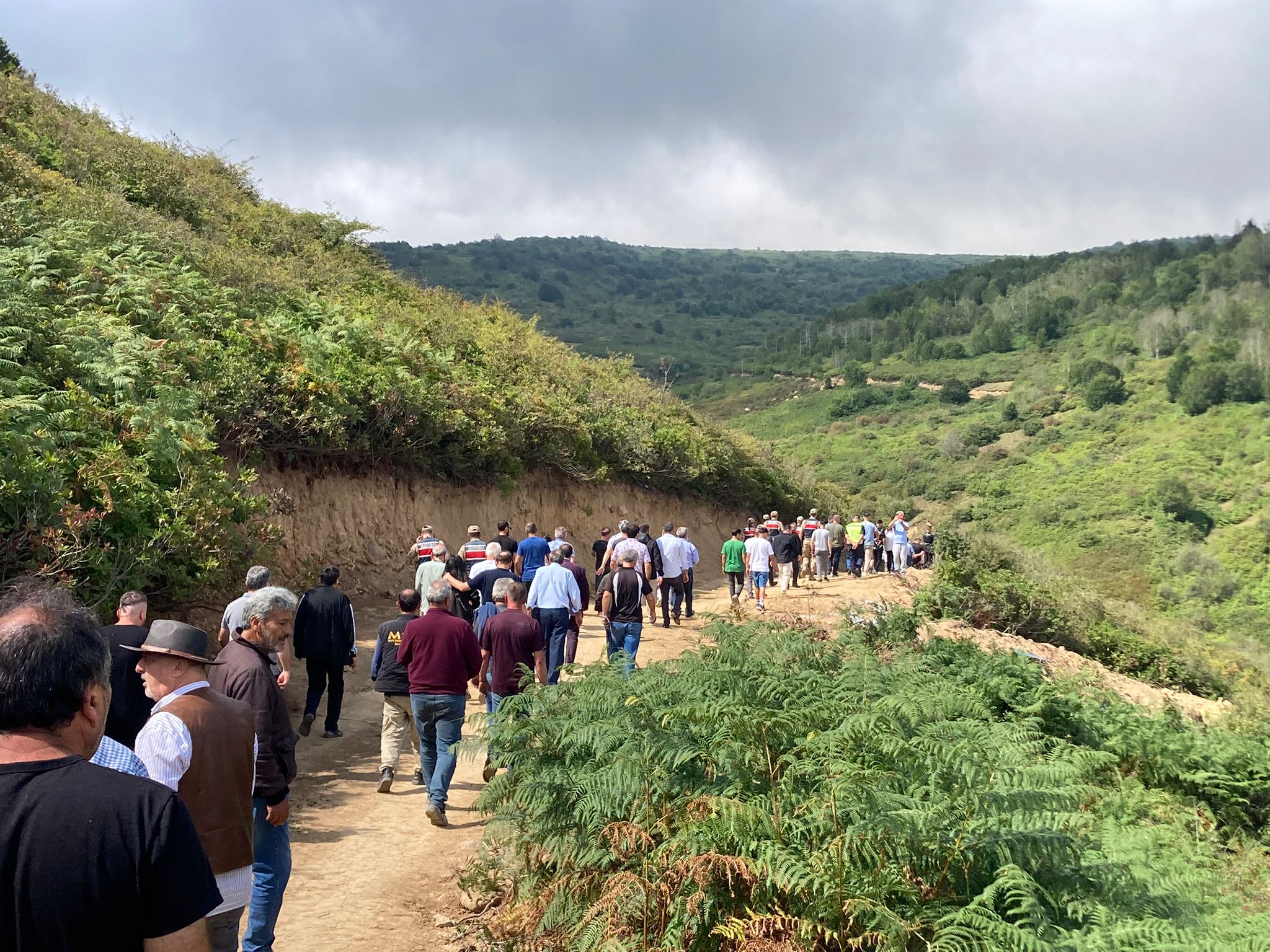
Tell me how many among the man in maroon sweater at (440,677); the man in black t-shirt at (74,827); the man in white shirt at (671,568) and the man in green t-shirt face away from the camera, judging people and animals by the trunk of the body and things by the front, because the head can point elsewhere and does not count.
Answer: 4

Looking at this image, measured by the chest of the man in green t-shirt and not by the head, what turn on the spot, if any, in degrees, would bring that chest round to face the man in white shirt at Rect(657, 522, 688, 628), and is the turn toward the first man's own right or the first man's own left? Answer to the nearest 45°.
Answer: approximately 135° to the first man's own left

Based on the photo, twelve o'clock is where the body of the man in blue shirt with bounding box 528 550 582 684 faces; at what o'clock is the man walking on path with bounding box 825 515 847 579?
The man walking on path is roughly at 1 o'clock from the man in blue shirt.

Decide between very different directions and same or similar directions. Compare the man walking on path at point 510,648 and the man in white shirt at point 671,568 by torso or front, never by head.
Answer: same or similar directions

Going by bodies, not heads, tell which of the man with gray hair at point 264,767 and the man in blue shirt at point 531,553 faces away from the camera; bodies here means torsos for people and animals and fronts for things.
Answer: the man in blue shirt

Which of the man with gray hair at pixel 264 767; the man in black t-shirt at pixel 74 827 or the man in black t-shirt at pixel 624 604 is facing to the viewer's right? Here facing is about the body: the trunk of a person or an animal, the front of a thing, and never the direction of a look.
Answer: the man with gray hair

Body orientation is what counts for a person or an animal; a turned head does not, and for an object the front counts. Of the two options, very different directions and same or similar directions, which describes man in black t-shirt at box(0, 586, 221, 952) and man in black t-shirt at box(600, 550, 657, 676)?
same or similar directions

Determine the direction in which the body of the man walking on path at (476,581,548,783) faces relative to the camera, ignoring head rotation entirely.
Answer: away from the camera

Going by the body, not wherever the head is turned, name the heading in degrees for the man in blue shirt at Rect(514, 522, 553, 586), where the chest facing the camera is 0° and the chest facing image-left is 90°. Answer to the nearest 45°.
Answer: approximately 180°

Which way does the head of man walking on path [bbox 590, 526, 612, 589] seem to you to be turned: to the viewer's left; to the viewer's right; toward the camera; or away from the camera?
away from the camera

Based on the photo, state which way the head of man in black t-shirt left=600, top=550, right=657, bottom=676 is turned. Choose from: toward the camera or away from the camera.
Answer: away from the camera

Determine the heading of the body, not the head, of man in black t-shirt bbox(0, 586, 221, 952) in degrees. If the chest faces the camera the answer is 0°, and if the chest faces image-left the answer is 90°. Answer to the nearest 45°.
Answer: approximately 180°

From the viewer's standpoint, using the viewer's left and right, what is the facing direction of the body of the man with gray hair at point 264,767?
facing to the right of the viewer

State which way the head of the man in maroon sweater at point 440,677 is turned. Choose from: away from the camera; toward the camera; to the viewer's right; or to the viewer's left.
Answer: away from the camera

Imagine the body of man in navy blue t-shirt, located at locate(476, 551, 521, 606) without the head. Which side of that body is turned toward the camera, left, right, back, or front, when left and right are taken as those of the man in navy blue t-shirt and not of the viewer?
back

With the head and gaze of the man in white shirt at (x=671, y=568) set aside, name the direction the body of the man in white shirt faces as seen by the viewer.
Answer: away from the camera

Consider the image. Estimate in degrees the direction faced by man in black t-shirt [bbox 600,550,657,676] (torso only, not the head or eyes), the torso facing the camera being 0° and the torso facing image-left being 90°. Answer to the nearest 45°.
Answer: approximately 180°
